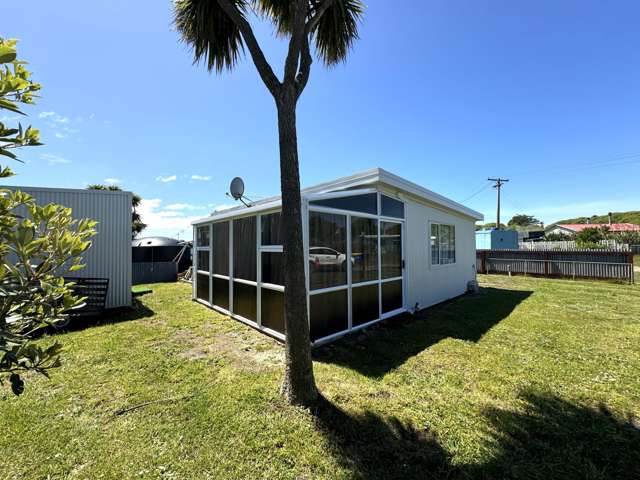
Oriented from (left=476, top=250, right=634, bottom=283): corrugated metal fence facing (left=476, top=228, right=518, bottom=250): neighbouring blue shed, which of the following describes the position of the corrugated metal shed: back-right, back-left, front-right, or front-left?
back-left

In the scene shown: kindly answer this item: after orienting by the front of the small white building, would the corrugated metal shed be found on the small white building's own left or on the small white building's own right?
on the small white building's own right

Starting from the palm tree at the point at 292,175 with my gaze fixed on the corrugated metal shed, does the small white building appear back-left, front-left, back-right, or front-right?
front-right
